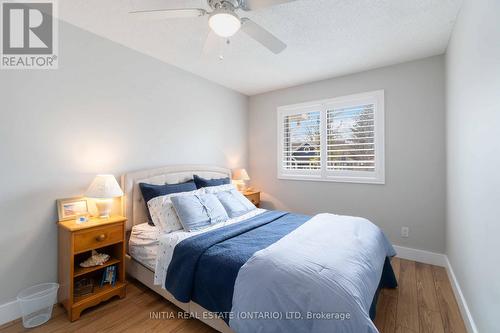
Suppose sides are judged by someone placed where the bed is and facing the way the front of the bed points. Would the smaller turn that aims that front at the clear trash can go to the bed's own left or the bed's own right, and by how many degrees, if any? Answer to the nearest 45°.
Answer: approximately 135° to the bed's own right

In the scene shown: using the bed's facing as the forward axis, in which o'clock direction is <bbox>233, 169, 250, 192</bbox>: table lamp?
The table lamp is roughly at 7 o'clock from the bed.

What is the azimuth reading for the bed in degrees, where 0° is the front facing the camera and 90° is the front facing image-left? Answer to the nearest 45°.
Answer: approximately 315°

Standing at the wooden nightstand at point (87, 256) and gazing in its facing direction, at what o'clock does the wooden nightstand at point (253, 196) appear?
the wooden nightstand at point (253, 196) is roughly at 10 o'clock from the wooden nightstand at point (87, 256).

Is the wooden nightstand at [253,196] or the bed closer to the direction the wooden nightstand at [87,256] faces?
the bed

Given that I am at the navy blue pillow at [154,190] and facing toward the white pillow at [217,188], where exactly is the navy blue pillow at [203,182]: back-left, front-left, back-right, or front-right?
front-left

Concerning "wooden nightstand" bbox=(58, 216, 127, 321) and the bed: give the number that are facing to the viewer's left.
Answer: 0

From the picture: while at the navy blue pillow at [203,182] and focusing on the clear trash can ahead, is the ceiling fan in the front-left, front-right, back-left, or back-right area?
front-left

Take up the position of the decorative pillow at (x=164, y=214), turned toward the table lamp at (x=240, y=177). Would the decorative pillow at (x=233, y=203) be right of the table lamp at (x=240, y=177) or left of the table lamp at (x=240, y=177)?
right

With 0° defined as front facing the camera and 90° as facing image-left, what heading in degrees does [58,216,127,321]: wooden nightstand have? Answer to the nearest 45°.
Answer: approximately 315°

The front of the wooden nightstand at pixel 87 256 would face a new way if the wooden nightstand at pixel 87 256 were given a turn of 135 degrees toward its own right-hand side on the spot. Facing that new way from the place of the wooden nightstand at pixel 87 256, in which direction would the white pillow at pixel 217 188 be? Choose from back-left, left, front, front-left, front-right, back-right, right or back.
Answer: back

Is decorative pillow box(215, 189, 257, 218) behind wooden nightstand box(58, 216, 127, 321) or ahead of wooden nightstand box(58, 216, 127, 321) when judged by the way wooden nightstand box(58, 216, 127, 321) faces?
ahead
